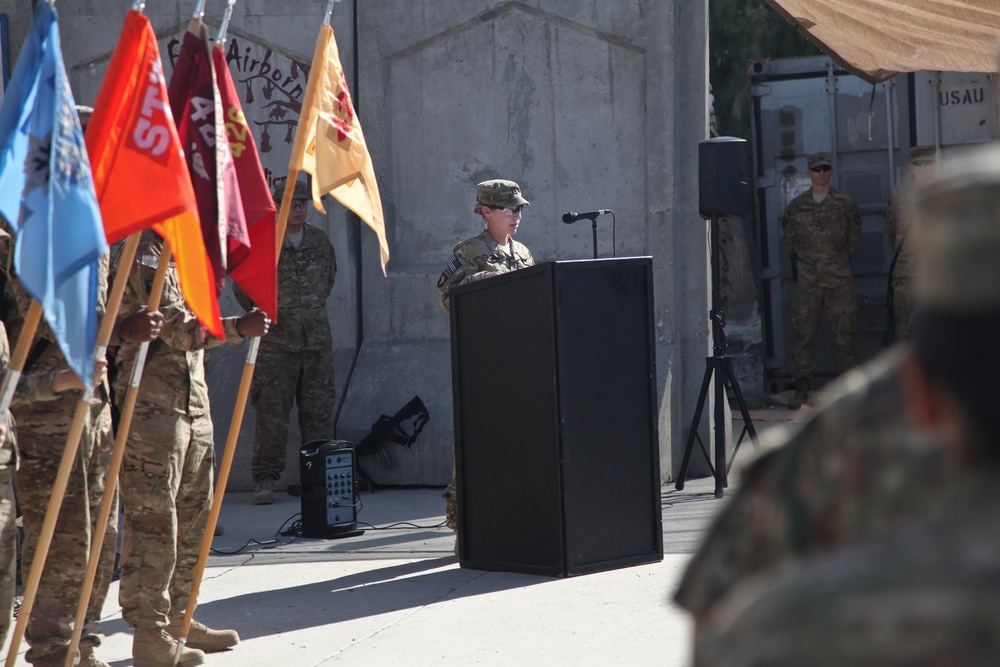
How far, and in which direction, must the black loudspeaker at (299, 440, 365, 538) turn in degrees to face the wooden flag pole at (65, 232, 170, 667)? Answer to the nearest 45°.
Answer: approximately 45° to its right

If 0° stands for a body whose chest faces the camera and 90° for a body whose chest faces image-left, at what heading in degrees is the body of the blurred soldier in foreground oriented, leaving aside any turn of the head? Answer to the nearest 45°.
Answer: approximately 180°

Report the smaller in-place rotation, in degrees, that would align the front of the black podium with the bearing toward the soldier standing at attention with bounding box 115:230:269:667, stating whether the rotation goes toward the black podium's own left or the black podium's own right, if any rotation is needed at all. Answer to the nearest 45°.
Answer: approximately 90° to the black podium's own right

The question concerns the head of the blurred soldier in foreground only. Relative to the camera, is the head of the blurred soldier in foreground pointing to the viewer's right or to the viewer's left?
to the viewer's left

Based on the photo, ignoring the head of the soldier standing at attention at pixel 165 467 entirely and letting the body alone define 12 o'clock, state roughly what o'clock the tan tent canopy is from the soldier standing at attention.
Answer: The tan tent canopy is roughly at 11 o'clock from the soldier standing at attention.

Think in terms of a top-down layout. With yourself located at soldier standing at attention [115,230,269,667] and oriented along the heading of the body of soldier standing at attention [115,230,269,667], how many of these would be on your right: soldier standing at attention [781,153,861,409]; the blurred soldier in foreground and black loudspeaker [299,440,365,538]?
1

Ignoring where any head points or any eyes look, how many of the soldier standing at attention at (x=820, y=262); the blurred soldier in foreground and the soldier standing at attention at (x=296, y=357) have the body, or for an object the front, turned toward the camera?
2

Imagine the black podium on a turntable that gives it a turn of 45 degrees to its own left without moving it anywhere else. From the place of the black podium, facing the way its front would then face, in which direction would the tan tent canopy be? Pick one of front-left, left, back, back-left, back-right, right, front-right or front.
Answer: front-left
